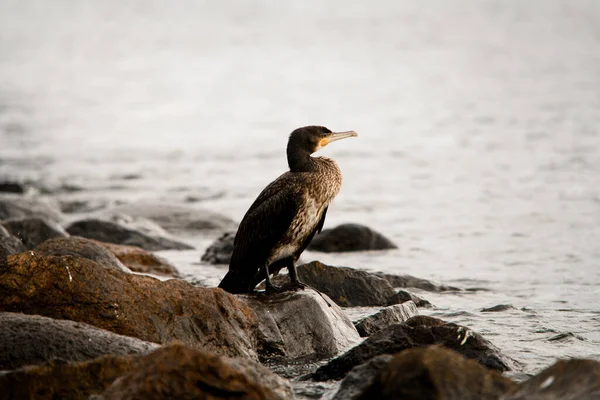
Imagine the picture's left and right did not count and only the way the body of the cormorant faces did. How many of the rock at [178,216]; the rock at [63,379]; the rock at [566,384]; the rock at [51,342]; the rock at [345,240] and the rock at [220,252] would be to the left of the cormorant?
3

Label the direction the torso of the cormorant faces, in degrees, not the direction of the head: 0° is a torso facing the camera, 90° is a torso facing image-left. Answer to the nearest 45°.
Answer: approximately 270°

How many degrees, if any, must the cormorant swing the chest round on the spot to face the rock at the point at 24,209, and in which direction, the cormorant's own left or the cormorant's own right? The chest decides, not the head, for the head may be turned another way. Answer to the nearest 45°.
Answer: approximately 135° to the cormorant's own left

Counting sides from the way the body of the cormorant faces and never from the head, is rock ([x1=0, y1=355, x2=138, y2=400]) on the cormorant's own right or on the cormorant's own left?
on the cormorant's own right

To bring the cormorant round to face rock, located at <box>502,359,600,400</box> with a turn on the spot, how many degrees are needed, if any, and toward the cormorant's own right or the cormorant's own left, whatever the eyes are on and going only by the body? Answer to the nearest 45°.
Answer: approximately 45° to the cormorant's own right

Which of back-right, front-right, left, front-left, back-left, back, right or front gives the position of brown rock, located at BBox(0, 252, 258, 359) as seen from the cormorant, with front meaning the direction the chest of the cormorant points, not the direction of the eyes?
back-right

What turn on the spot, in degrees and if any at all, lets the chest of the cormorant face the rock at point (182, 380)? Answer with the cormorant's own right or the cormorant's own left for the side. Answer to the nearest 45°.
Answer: approximately 90° to the cormorant's own right

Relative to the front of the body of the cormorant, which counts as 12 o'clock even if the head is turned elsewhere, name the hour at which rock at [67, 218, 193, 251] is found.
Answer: The rock is roughly at 8 o'clock from the cormorant.

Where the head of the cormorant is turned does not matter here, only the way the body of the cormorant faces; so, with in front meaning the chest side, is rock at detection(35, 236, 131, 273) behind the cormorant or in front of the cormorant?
behind
